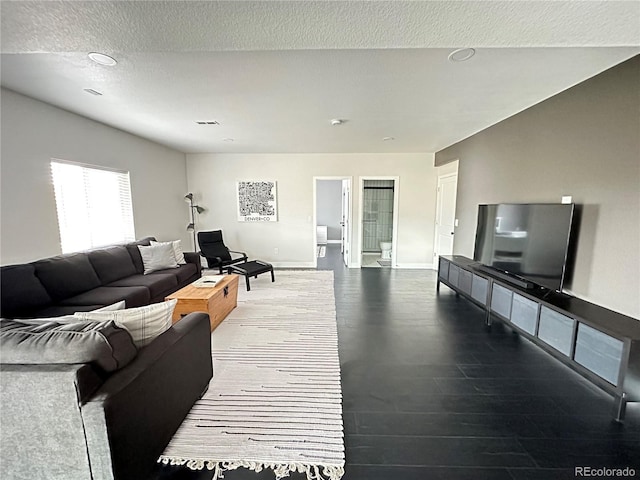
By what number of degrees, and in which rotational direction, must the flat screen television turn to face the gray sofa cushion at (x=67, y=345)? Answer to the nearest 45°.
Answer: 0° — it already faces it

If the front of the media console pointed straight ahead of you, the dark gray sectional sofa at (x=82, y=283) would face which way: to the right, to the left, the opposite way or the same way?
the opposite way

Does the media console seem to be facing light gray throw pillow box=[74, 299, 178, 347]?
yes

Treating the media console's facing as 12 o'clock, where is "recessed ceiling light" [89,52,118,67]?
The recessed ceiling light is roughly at 12 o'clock from the media console.

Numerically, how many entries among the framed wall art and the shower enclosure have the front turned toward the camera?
2

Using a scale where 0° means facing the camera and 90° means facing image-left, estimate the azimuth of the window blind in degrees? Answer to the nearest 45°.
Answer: approximately 315°

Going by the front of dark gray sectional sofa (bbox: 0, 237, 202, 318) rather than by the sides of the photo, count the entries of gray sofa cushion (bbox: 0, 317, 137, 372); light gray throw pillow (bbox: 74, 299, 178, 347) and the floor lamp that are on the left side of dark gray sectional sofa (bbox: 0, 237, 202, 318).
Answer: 1

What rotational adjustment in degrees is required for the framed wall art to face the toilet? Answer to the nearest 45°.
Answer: approximately 90° to its left

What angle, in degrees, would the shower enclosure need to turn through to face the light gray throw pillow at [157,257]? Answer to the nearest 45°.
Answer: approximately 45° to its right

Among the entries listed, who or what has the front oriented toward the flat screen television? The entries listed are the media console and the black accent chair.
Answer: the black accent chair

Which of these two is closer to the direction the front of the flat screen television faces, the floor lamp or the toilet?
the floor lamp
